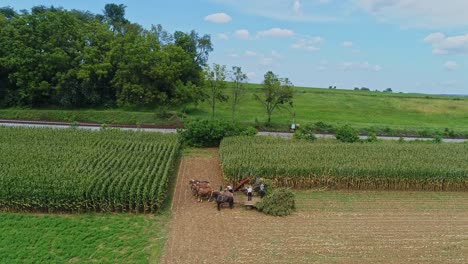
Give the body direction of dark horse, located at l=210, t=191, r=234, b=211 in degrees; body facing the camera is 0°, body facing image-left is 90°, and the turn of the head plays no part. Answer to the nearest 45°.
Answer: approximately 90°

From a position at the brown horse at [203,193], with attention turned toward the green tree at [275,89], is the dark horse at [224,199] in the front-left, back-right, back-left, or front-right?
back-right

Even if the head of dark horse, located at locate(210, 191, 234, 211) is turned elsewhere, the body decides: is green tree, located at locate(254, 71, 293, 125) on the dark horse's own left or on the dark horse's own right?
on the dark horse's own right

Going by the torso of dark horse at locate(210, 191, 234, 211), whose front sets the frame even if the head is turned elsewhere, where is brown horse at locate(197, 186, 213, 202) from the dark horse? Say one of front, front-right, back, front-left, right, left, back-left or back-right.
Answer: front-right

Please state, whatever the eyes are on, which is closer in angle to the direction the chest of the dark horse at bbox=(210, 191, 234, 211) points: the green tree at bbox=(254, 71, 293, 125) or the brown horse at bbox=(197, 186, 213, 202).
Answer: the brown horse
